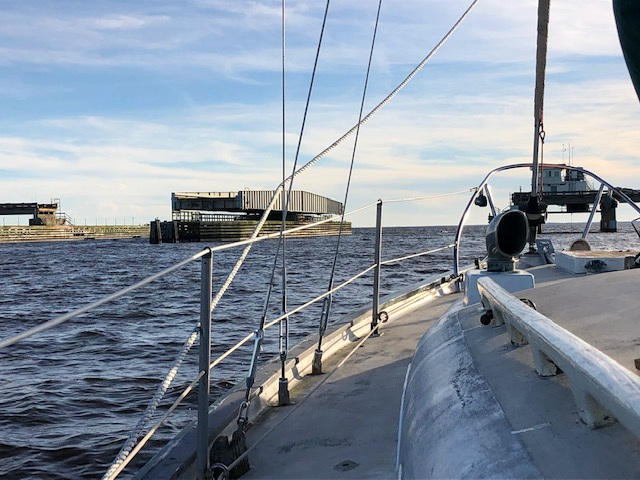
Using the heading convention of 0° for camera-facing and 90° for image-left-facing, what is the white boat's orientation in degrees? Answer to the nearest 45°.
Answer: approximately 180°
